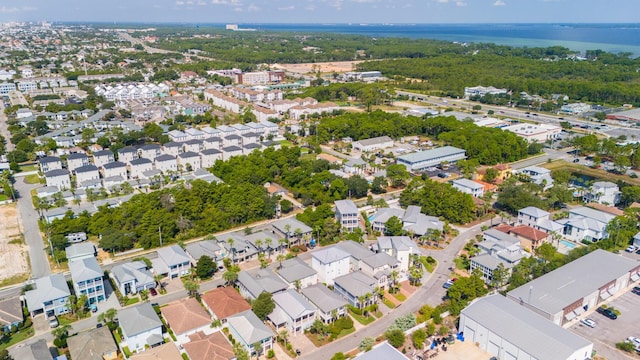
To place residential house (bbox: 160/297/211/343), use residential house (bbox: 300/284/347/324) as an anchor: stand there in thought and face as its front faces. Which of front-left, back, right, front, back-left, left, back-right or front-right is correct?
back-right

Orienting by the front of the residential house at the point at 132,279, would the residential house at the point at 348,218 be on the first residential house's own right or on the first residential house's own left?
on the first residential house's own left

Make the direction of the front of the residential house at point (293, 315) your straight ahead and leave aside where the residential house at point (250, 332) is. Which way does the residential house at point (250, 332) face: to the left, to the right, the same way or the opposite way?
the same way

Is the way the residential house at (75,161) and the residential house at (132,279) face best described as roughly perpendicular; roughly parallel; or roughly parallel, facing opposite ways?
roughly parallel

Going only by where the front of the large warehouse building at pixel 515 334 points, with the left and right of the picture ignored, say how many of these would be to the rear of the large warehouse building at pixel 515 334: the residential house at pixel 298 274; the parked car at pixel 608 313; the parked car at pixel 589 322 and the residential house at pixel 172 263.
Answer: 2

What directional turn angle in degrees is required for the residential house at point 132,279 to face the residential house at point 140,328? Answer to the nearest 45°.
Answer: approximately 45° to its right

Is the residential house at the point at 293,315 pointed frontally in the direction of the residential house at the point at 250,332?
no

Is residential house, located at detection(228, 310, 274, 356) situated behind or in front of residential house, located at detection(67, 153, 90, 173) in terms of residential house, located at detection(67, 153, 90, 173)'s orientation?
in front

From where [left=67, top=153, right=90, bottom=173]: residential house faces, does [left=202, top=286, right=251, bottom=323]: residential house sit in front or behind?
in front

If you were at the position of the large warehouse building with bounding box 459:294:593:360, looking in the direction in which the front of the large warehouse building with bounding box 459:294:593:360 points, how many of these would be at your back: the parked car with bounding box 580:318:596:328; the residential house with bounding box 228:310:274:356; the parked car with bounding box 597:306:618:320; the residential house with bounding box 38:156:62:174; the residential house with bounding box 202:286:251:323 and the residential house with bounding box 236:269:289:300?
2

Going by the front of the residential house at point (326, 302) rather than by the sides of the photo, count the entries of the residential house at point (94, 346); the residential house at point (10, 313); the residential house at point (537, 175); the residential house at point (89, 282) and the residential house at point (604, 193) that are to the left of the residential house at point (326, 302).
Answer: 2

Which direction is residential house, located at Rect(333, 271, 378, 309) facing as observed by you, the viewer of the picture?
facing the viewer and to the right of the viewer

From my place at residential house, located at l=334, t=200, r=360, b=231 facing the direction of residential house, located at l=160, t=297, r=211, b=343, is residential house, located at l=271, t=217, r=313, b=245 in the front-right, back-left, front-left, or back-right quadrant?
front-right

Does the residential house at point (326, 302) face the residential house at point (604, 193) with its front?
no

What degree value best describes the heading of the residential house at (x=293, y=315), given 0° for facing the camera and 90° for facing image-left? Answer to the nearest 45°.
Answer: approximately 315°
